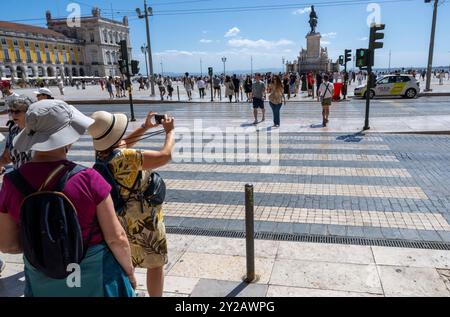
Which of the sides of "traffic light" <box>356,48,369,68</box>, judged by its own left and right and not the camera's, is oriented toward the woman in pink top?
front

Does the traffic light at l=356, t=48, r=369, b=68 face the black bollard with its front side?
yes

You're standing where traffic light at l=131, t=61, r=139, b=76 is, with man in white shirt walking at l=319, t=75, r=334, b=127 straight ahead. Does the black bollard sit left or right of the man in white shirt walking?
right
